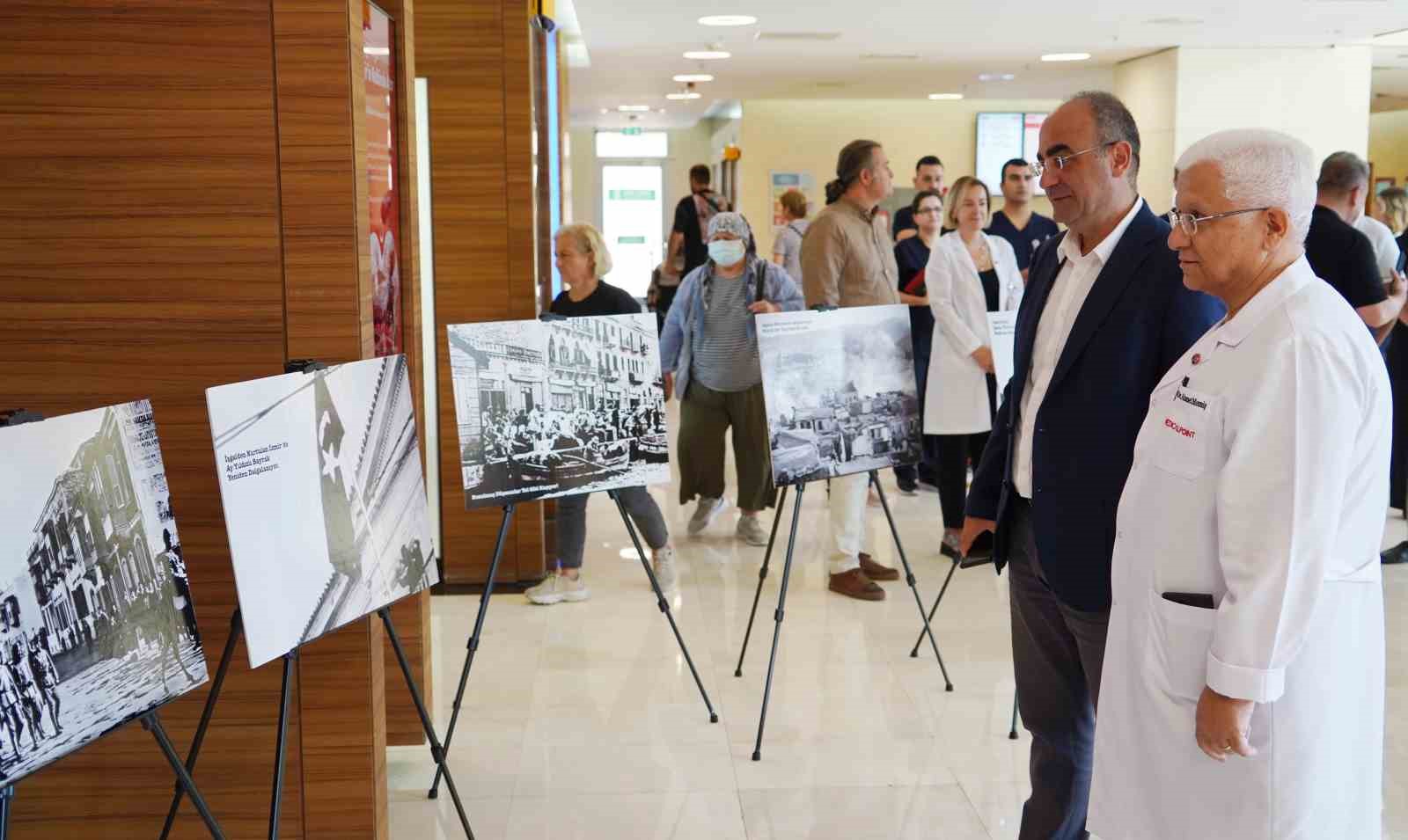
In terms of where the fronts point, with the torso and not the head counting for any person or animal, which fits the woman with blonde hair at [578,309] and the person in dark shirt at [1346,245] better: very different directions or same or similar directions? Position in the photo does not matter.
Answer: very different directions

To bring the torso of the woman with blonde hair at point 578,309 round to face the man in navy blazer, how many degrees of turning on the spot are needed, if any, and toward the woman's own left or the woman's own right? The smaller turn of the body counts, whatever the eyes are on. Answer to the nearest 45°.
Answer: approximately 90° to the woman's own left

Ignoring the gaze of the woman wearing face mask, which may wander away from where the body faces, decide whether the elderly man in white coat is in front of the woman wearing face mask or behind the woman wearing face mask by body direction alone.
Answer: in front

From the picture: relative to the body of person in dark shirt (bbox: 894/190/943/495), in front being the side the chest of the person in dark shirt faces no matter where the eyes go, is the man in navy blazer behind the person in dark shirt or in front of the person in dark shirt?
in front

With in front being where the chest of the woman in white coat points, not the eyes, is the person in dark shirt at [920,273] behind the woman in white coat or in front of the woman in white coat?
behind

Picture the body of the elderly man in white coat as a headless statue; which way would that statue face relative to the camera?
to the viewer's left

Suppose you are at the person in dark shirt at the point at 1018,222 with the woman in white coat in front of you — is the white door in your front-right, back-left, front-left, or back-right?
back-right

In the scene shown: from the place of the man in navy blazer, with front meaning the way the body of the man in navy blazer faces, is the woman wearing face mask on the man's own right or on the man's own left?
on the man's own right

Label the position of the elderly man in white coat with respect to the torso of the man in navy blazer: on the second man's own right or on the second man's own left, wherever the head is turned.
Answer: on the second man's own left

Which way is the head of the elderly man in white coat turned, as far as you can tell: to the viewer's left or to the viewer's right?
to the viewer's left

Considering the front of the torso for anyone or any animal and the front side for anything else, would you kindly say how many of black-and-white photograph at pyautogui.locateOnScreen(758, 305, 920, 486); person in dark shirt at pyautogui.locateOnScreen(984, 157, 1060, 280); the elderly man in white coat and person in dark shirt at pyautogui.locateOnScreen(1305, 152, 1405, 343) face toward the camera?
2
